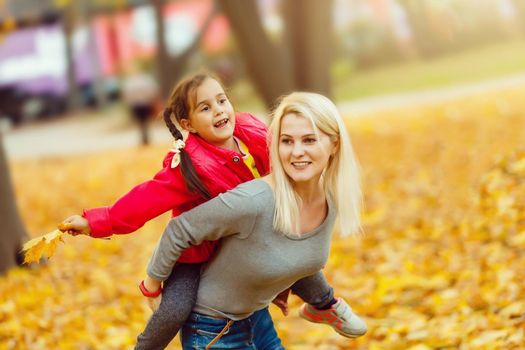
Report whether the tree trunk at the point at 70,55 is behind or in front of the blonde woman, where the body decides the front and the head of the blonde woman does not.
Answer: behind

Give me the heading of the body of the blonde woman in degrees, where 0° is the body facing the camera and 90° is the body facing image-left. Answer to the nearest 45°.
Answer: approximately 315°

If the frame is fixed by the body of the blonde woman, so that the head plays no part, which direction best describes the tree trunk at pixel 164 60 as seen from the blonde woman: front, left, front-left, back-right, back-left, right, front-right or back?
back-left

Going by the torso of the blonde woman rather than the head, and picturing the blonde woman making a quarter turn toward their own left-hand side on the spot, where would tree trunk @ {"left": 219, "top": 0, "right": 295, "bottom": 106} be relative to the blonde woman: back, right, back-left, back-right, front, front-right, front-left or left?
front-left
